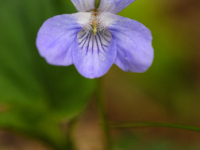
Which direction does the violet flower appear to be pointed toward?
toward the camera

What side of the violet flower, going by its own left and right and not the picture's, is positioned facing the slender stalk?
back
